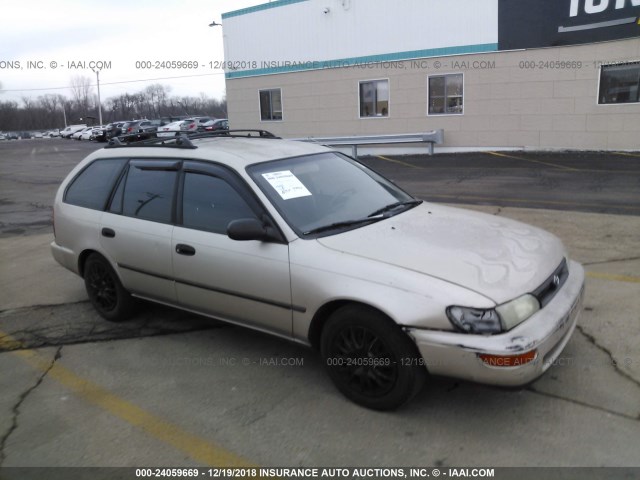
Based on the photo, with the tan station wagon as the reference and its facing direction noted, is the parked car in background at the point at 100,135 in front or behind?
behind

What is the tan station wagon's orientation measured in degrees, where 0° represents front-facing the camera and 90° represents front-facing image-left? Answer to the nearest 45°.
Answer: approximately 315°

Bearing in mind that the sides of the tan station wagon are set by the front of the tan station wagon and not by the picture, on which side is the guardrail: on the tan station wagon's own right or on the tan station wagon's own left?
on the tan station wagon's own left

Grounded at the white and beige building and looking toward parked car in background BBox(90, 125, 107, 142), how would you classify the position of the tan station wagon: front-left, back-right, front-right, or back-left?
back-left

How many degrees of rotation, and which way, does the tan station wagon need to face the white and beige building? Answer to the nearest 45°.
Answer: approximately 135° to its left
